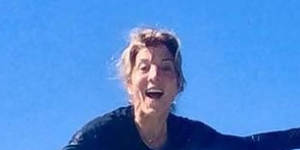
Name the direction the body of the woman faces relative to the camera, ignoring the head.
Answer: toward the camera
